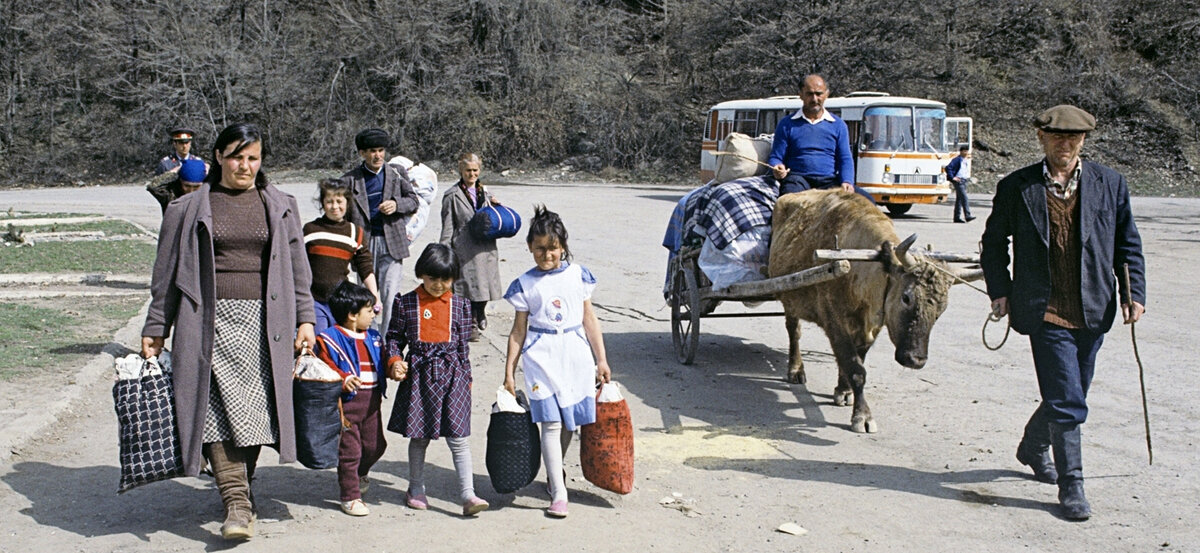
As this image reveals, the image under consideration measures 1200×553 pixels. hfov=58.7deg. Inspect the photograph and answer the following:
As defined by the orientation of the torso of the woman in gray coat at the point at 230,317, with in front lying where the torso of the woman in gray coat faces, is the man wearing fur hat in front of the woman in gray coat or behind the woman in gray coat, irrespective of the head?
behind

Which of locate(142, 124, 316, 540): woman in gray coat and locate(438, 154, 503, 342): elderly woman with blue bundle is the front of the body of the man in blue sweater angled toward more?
the woman in gray coat

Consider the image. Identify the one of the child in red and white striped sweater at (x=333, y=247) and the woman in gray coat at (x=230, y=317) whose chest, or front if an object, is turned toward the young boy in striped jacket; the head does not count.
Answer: the child in red and white striped sweater

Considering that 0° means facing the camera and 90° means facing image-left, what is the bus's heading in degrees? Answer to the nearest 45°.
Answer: approximately 315°

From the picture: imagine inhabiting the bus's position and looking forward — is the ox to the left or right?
on its right
